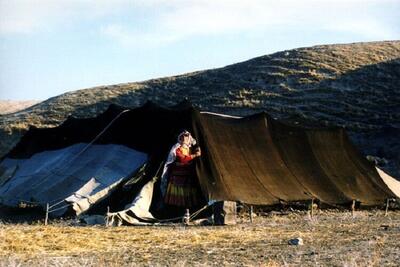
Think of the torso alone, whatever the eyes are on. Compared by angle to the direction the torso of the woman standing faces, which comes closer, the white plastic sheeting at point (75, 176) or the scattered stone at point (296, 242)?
the scattered stone

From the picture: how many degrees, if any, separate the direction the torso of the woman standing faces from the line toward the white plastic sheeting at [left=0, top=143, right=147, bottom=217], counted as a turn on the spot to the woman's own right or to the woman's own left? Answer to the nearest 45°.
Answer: approximately 135° to the woman's own right

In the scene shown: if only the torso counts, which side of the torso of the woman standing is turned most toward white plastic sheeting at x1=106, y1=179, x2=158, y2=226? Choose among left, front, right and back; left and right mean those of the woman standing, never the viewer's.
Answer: right

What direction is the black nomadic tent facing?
toward the camera

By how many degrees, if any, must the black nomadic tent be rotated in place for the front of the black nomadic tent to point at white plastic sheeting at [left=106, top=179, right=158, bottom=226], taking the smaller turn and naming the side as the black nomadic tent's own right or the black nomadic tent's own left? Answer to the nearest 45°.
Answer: approximately 45° to the black nomadic tent's own right

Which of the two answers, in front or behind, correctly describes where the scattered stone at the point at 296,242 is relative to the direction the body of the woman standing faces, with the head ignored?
in front

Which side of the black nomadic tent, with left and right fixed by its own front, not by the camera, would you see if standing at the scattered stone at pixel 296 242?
front
